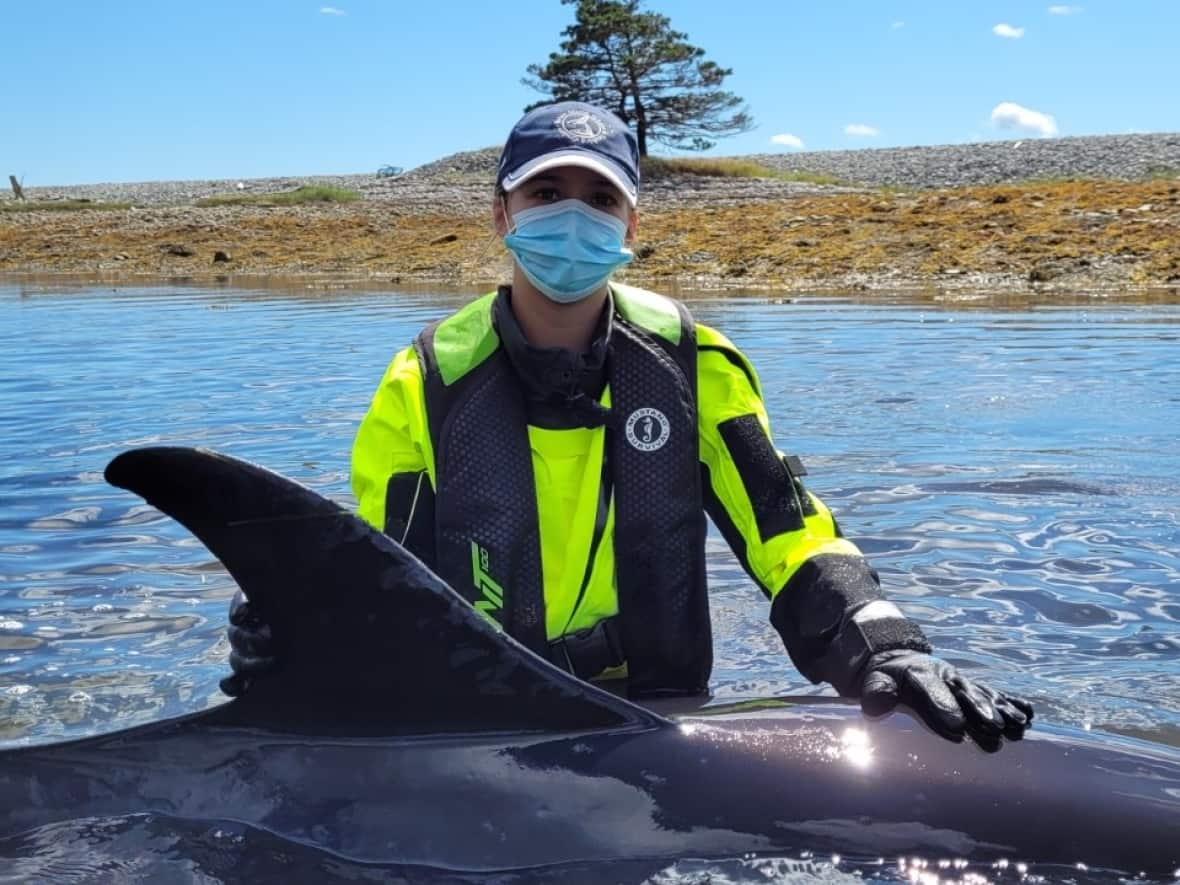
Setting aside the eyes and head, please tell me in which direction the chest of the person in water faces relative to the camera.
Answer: toward the camera

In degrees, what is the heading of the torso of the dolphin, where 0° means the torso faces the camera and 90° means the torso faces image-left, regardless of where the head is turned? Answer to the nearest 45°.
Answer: approximately 270°

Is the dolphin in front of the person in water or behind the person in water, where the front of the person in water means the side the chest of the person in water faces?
in front

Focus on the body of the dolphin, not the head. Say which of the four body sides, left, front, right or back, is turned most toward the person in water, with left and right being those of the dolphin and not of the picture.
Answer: left

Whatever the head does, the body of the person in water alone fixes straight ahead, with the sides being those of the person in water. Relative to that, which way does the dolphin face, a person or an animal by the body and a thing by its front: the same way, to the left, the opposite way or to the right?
to the left

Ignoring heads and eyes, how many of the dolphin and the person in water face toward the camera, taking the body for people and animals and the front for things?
1
